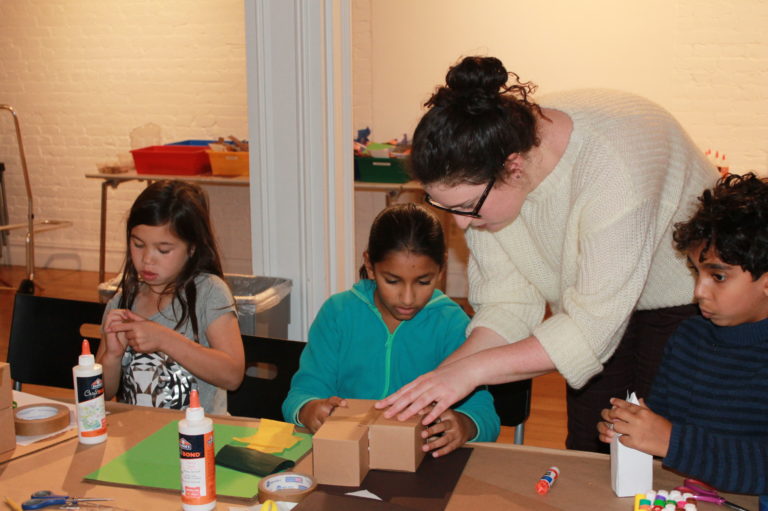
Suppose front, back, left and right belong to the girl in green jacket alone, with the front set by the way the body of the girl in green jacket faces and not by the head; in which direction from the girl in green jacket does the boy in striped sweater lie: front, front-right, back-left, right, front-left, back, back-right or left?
front-left

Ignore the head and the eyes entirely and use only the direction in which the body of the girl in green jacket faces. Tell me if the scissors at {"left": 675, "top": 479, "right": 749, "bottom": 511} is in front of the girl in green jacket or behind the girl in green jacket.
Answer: in front

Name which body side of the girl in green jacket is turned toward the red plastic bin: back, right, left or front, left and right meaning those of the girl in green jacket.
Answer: back

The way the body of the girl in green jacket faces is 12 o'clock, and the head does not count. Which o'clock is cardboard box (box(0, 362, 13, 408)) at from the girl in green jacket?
The cardboard box is roughly at 2 o'clock from the girl in green jacket.

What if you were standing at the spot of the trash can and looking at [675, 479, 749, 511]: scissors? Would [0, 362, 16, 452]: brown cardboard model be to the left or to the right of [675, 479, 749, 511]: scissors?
right

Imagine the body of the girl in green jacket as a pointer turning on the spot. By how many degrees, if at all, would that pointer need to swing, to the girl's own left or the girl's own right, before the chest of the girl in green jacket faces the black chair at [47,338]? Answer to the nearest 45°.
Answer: approximately 90° to the girl's own right

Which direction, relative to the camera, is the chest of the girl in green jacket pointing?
toward the camera

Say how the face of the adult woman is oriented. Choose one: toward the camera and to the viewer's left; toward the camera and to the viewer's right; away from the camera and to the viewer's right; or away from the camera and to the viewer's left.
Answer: toward the camera and to the viewer's left

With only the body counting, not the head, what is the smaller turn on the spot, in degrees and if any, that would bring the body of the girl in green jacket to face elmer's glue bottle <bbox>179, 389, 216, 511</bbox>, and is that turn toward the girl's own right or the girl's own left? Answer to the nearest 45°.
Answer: approximately 45° to the girl's own right

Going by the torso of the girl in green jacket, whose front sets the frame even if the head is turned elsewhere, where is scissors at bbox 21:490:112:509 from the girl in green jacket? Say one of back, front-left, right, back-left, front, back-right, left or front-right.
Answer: front-right
